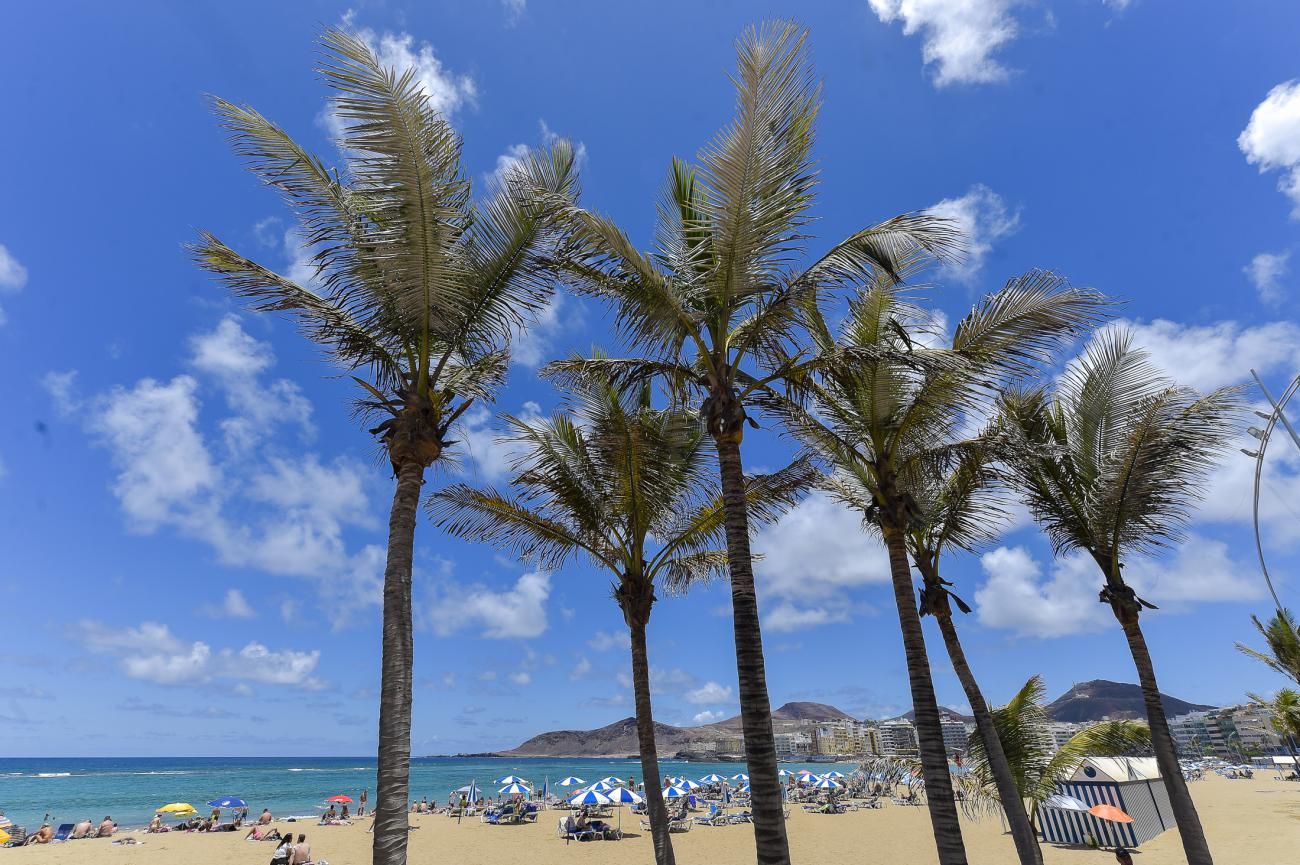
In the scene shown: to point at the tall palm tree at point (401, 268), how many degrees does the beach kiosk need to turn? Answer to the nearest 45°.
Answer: approximately 45° to its left

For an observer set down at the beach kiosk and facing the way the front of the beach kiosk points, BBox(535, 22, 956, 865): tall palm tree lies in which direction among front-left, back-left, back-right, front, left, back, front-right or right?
front-left

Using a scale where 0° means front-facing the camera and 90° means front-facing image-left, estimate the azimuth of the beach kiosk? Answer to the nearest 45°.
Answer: approximately 45°

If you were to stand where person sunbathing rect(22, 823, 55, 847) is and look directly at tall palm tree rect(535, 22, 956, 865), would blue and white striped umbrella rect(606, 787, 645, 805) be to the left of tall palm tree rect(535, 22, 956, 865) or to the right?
left

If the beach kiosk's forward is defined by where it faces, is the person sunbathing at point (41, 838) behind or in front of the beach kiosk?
in front
